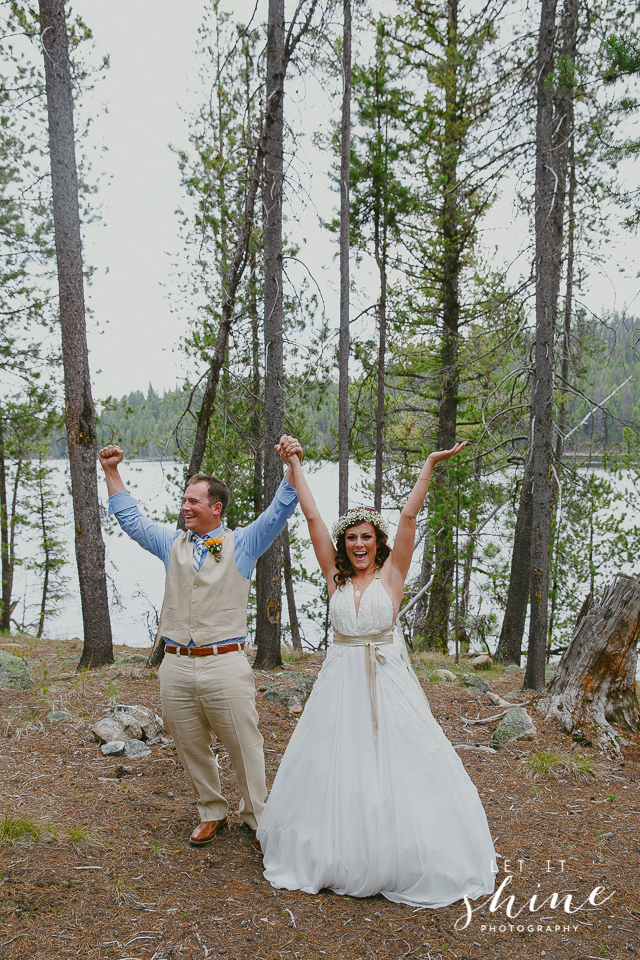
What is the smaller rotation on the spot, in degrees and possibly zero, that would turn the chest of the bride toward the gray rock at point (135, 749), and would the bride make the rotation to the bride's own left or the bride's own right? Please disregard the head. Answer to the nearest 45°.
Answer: approximately 135° to the bride's own right

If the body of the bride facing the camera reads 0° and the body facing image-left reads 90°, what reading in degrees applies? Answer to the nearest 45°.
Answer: approximately 0°

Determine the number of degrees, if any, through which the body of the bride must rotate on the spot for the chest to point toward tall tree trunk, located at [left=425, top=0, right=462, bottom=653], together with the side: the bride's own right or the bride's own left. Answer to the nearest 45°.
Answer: approximately 180°

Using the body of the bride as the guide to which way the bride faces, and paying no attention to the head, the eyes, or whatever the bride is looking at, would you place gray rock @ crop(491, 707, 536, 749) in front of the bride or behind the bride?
behind

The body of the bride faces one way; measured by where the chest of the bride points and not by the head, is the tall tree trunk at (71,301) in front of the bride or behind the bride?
behind

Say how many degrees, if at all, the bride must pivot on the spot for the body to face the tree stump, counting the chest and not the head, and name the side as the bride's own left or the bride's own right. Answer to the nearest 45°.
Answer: approximately 135° to the bride's own left

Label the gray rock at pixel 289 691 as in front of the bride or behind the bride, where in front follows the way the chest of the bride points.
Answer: behind

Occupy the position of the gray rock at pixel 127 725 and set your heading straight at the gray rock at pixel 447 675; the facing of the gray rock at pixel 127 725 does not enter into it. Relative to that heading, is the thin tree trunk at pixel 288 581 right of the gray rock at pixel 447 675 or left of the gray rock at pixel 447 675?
left

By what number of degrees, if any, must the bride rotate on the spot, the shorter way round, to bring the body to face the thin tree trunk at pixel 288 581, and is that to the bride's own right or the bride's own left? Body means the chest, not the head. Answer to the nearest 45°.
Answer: approximately 180°

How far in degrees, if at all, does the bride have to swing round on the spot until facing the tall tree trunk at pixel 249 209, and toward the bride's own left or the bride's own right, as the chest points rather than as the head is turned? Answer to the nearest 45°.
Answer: approximately 180°

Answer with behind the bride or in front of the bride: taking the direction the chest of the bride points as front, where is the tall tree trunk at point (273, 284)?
behind

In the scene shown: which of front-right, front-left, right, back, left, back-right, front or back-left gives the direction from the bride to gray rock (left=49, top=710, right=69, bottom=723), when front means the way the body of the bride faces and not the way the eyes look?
back-right
